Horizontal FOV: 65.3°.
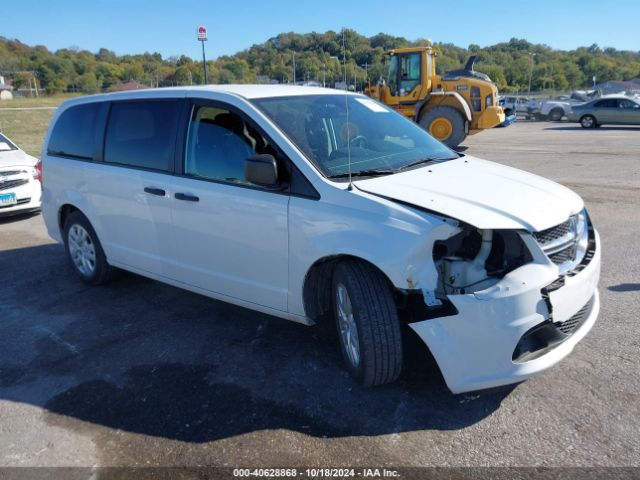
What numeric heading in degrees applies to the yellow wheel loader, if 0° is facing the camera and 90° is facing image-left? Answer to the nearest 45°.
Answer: approximately 90°

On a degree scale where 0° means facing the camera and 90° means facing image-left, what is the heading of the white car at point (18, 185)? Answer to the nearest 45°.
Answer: approximately 315°

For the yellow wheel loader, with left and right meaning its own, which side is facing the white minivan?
left

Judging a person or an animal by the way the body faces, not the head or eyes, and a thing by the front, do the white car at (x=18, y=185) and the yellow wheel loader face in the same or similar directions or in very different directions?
very different directions

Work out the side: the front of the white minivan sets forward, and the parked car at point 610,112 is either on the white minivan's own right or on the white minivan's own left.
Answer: on the white minivan's own left

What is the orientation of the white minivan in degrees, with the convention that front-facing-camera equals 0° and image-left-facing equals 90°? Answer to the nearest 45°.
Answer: approximately 315°
